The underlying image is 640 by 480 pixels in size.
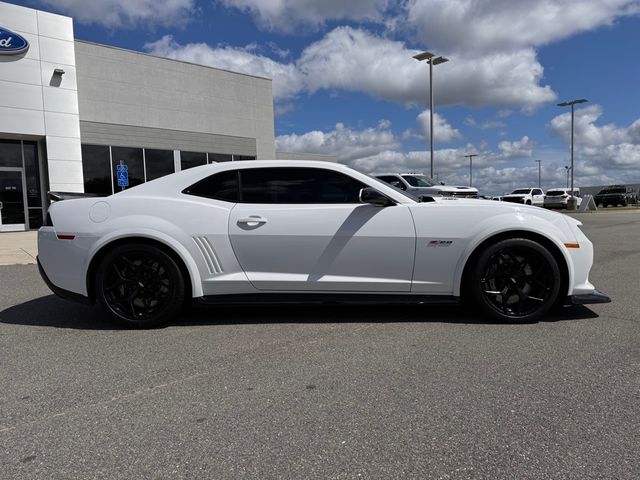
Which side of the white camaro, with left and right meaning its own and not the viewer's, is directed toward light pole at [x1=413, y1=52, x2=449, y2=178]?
left

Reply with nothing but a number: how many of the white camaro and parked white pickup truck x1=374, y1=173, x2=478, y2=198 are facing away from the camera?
0

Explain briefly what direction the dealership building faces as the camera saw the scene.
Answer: facing the viewer and to the right of the viewer

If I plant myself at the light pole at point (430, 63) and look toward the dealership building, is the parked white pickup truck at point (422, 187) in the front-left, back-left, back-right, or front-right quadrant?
front-left

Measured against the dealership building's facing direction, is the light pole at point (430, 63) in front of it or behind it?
in front

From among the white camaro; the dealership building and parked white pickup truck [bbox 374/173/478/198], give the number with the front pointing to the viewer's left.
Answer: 0

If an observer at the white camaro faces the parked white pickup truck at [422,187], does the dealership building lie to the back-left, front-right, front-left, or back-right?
front-left

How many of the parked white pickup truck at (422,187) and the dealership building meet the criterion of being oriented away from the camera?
0

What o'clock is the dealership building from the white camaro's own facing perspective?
The dealership building is roughly at 8 o'clock from the white camaro.

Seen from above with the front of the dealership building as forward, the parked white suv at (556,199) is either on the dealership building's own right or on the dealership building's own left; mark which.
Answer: on the dealership building's own left

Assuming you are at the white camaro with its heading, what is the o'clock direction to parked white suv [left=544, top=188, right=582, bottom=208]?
The parked white suv is roughly at 10 o'clock from the white camaro.

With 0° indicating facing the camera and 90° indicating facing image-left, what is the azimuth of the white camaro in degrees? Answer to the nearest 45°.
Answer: approximately 270°

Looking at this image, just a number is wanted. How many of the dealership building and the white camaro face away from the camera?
0

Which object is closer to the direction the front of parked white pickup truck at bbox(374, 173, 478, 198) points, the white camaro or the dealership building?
the white camaro

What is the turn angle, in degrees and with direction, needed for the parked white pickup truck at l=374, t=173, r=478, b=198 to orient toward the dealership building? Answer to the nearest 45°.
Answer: approximately 135° to its right
